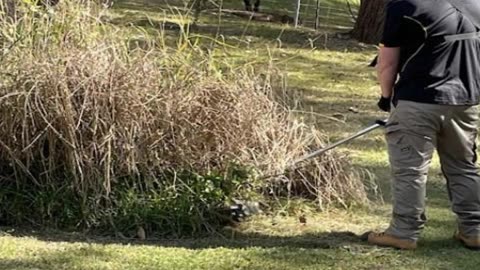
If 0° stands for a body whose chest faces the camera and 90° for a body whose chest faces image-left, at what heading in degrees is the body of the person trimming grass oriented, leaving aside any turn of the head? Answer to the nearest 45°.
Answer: approximately 135°

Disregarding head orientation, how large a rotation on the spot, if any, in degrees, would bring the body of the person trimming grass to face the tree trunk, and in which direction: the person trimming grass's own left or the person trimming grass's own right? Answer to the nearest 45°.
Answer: approximately 45° to the person trimming grass's own right

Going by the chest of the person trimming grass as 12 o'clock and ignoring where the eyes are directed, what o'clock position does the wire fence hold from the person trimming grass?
The wire fence is roughly at 1 o'clock from the person trimming grass.

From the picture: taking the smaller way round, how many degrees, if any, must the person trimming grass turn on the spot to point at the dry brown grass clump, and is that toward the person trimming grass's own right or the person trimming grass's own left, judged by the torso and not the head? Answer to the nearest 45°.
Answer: approximately 45° to the person trimming grass's own left
